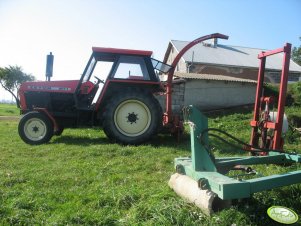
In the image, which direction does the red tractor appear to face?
to the viewer's left

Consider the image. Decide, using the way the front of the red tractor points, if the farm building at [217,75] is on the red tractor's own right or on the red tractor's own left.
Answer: on the red tractor's own right

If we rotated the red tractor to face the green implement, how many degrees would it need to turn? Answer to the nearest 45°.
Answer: approximately 90° to its left

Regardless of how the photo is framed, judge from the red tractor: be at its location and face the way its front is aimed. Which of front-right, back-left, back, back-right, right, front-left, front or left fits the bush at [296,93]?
back-right

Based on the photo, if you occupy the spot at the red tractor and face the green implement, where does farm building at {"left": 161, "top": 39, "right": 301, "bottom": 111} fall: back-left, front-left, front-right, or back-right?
back-left
